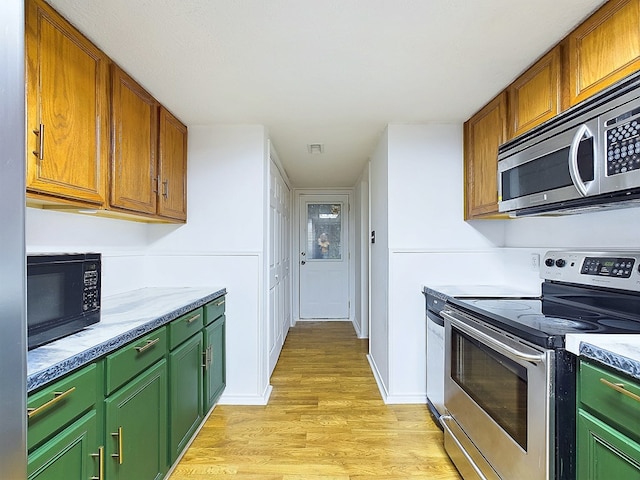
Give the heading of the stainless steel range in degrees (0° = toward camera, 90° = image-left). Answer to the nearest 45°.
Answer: approximately 45°

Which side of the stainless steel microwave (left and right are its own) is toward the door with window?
right

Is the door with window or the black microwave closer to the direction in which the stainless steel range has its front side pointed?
the black microwave

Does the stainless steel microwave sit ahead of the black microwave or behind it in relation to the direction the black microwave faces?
ahead

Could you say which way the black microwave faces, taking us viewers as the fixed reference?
facing the viewer and to the right of the viewer

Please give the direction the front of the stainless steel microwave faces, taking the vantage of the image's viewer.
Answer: facing the viewer and to the left of the viewer

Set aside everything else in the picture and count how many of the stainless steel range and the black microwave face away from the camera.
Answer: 0

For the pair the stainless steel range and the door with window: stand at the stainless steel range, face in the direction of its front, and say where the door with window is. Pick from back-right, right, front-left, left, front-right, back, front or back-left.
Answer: right

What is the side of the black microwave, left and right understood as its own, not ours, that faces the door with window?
left

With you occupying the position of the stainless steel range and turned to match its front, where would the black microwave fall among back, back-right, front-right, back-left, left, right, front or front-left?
front

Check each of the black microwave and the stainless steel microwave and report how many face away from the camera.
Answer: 0

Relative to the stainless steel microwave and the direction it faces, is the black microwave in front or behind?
in front

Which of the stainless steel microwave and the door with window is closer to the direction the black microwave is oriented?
the stainless steel microwave

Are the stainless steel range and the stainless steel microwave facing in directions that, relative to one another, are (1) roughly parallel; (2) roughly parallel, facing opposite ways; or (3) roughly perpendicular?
roughly parallel
